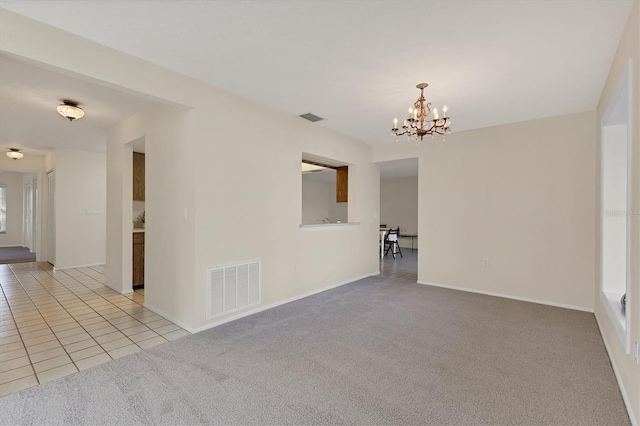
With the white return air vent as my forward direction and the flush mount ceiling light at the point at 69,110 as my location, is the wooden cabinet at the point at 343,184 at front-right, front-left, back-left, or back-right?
front-left

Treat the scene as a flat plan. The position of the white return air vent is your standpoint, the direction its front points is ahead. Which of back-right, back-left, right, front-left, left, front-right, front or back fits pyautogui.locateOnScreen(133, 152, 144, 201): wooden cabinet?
back

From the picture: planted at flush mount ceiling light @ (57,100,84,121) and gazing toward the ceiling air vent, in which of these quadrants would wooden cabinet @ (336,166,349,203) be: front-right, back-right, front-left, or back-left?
front-left

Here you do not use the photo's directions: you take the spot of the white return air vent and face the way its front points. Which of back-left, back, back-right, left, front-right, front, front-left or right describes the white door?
back

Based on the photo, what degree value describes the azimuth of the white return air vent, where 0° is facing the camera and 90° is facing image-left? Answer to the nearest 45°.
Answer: approximately 315°

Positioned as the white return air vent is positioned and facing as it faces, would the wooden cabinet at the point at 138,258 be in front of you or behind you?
behind

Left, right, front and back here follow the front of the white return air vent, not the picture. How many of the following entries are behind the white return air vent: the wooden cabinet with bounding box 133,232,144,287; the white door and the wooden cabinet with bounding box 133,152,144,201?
3
